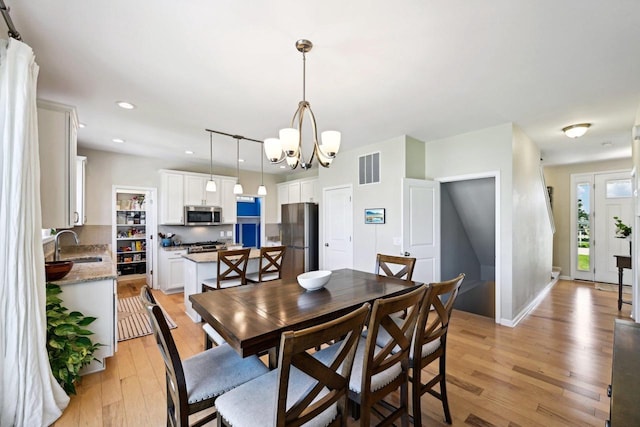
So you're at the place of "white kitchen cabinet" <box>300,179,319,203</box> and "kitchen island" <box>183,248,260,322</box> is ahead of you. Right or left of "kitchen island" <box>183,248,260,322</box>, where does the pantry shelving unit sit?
right

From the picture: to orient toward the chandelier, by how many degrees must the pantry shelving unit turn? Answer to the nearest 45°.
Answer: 0° — it already faces it

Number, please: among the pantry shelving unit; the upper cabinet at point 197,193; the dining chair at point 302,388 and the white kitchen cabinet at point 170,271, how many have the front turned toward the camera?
3

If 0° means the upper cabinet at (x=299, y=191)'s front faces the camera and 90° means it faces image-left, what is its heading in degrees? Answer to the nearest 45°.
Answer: approximately 45°

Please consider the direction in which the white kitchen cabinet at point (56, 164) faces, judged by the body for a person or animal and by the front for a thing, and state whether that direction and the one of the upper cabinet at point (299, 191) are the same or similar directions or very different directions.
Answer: very different directions

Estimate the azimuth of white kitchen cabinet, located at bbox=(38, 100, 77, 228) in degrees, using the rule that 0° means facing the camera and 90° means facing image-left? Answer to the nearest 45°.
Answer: approximately 270°

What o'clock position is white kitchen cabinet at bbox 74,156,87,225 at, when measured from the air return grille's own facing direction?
The white kitchen cabinet is roughly at 1 o'clock from the air return grille.

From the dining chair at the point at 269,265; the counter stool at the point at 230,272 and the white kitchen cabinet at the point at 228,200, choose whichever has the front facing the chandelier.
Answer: the white kitchen cabinet
